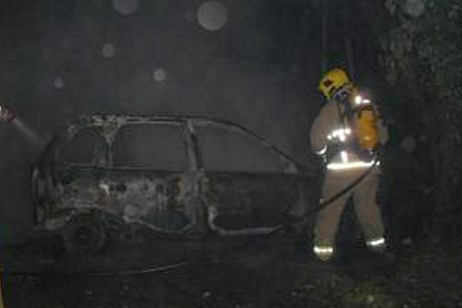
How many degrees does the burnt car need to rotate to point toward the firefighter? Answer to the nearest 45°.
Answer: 0° — it already faces them

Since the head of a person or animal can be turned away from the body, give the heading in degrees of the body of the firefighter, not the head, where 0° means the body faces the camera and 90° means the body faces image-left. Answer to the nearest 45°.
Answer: approximately 135°

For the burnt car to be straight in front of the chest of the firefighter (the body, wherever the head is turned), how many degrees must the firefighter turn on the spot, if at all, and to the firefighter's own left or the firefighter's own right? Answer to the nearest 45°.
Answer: approximately 45° to the firefighter's own left

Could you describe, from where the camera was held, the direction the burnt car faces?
facing to the right of the viewer

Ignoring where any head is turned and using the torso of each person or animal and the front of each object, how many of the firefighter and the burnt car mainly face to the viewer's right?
1
